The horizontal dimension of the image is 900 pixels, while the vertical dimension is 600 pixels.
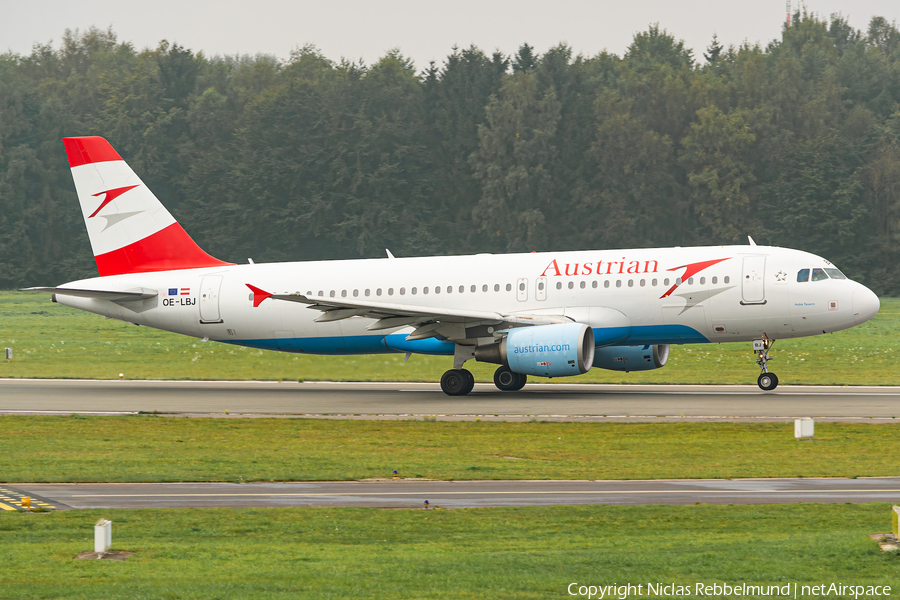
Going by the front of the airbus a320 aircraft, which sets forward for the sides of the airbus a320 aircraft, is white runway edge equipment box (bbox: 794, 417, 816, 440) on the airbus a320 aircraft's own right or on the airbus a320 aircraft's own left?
on the airbus a320 aircraft's own right

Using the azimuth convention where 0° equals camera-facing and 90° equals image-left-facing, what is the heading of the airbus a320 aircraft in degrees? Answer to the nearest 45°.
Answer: approximately 270°

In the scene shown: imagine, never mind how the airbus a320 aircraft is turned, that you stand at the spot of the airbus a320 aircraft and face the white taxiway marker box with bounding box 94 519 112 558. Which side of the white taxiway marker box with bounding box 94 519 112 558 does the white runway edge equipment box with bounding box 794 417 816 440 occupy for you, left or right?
left

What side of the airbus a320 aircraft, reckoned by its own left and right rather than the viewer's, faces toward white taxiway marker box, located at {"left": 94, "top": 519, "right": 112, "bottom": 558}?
right

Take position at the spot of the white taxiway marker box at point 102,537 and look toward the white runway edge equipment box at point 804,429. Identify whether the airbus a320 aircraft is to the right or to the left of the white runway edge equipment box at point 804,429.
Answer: left
